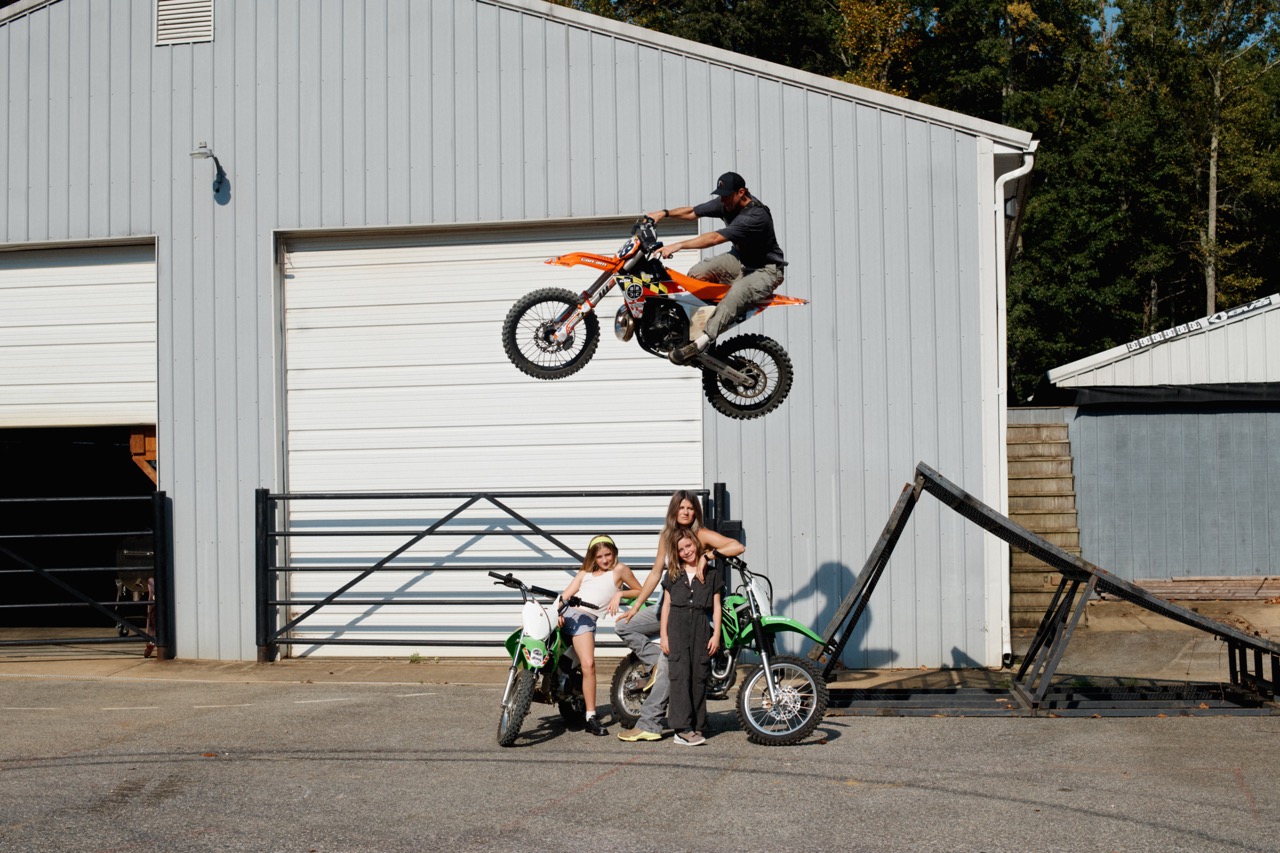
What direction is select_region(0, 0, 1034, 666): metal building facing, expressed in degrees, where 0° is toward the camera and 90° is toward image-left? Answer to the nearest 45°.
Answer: approximately 0°

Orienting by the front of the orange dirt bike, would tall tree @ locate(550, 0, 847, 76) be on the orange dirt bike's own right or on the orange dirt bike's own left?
on the orange dirt bike's own right

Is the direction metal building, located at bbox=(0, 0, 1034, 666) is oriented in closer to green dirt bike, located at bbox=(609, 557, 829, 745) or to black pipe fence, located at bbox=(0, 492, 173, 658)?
the green dirt bike

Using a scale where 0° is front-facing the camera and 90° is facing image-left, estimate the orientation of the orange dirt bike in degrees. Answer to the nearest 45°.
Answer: approximately 90°

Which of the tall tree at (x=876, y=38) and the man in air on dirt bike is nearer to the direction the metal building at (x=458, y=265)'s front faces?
the man in air on dirt bike

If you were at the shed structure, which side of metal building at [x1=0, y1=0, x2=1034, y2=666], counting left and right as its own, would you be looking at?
left

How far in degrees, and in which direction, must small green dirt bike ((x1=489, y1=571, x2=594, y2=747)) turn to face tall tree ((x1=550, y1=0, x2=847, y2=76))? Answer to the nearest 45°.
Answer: approximately 135° to its right

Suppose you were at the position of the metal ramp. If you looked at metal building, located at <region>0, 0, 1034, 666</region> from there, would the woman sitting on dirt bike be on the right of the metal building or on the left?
left

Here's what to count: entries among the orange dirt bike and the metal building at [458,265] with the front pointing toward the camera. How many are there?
1

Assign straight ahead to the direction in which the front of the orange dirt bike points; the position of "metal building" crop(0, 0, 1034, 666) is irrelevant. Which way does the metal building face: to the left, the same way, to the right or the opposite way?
to the left

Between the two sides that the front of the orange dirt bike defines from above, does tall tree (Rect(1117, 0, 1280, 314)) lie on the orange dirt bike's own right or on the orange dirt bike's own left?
on the orange dirt bike's own right
